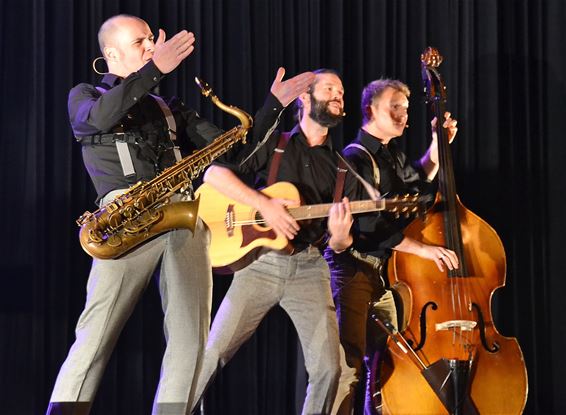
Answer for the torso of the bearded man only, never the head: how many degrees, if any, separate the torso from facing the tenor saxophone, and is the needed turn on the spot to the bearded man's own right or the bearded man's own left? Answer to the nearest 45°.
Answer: approximately 90° to the bearded man's own right

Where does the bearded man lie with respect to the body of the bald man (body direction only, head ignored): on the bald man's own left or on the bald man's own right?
on the bald man's own left

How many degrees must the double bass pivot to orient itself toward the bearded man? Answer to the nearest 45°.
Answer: approximately 90° to its right

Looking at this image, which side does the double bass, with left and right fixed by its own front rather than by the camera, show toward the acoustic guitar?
right

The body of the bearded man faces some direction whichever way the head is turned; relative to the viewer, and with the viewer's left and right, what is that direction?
facing the viewer and to the right of the viewer

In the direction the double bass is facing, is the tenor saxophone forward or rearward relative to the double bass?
forward

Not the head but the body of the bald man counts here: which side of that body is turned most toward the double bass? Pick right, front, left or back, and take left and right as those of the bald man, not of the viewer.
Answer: left

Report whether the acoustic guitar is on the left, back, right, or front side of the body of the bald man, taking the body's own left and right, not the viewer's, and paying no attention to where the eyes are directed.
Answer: left

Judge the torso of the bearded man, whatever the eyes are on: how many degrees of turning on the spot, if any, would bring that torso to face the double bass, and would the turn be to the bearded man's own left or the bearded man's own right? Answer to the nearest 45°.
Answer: approximately 45° to the bearded man's own left

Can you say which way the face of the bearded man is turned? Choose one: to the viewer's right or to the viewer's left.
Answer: to the viewer's right

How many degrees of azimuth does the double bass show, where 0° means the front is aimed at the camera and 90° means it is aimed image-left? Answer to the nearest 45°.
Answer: approximately 0°

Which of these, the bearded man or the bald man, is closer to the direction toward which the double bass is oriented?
the bald man
